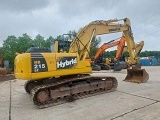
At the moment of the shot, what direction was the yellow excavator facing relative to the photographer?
facing away from the viewer and to the right of the viewer

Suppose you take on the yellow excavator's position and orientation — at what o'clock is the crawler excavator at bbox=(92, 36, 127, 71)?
The crawler excavator is roughly at 11 o'clock from the yellow excavator.
